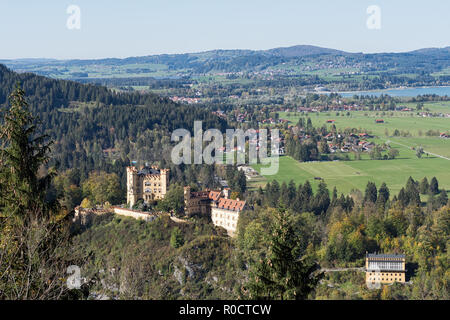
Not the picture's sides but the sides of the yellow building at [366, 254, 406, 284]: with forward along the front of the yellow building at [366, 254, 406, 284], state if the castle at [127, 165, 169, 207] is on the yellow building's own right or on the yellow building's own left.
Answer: on the yellow building's own right

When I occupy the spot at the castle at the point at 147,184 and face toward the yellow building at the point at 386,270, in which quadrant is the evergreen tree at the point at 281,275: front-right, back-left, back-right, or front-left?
front-right

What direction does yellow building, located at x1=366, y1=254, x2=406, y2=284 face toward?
toward the camera

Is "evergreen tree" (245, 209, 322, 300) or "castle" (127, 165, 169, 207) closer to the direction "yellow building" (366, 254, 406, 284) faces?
the evergreen tree

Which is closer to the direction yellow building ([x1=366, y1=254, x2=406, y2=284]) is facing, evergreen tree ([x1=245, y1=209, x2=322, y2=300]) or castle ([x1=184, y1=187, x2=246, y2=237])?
the evergreen tree

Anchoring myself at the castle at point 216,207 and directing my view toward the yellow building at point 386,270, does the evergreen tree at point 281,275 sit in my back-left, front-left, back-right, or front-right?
front-right

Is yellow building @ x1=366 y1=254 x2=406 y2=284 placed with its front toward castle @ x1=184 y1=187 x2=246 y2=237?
no
